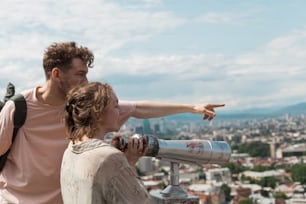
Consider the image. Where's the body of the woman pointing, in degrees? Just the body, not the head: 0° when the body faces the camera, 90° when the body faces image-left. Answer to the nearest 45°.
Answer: approximately 225°

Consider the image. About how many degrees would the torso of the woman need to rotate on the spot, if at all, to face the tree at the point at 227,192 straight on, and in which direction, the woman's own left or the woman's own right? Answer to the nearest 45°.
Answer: approximately 45° to the woman's own left

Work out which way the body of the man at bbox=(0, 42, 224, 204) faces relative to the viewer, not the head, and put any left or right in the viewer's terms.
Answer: facing the viewer and to the right of the viewer

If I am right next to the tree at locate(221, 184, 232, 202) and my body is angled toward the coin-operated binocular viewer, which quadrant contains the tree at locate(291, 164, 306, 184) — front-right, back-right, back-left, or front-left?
back-left

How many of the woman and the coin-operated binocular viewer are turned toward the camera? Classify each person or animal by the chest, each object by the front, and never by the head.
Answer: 0
